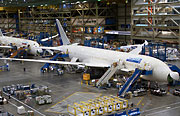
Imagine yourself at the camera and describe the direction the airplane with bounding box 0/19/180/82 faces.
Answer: facing the viewer and to the right of the viewer
